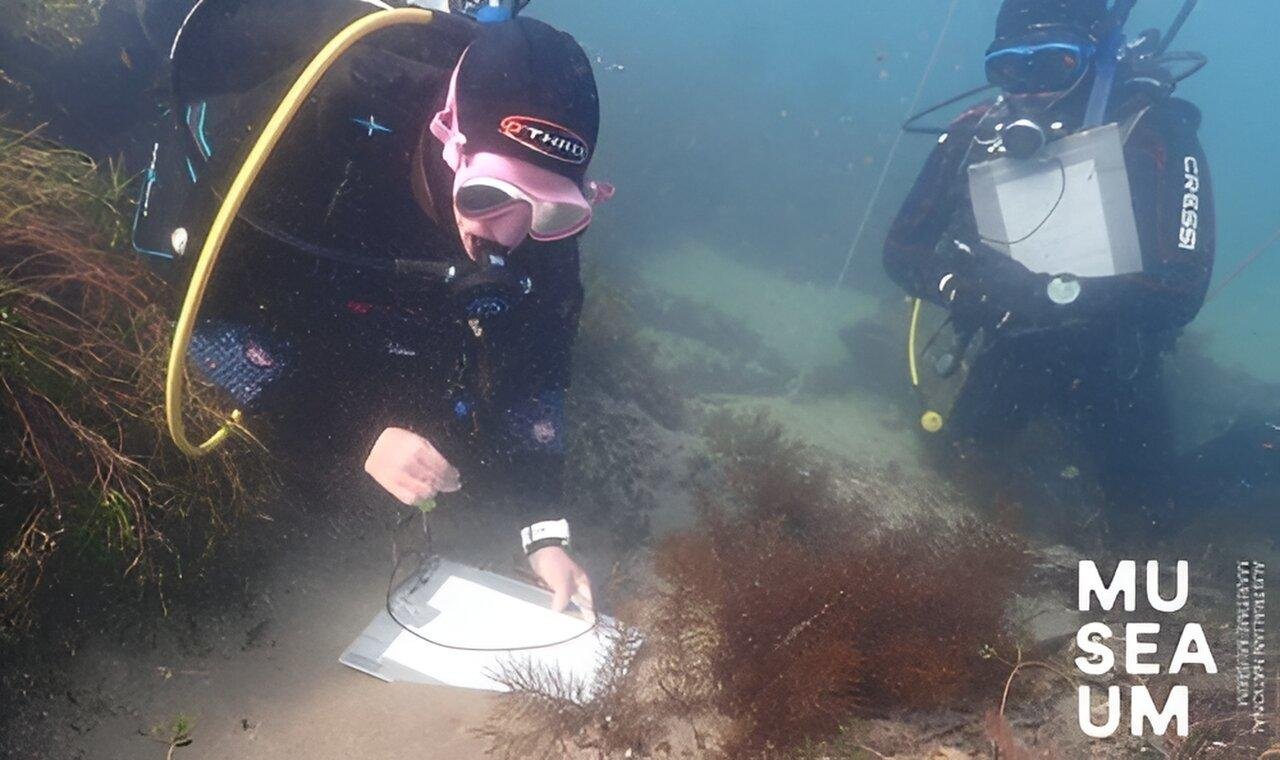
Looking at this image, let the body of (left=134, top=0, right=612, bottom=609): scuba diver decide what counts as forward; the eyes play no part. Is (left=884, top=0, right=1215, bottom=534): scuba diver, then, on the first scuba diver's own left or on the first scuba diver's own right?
on the first scuba diver's own left

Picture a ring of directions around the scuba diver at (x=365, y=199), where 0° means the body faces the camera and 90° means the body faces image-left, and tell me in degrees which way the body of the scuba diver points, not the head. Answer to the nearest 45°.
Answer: approximately 315°
